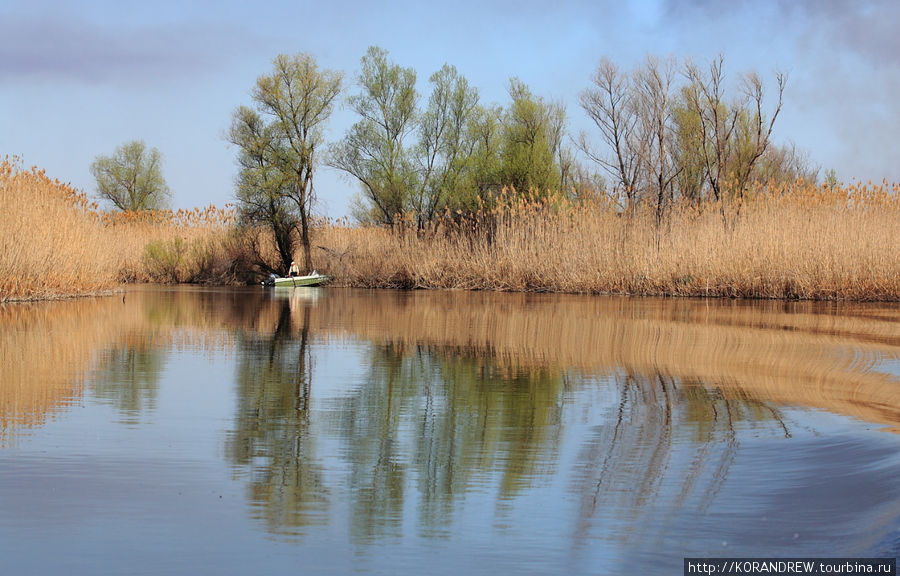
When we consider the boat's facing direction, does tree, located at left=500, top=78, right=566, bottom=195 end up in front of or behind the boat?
in front

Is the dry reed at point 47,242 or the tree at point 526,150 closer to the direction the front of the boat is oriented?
the tree

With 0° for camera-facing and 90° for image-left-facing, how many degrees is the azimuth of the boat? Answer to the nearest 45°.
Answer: approximately 270°
